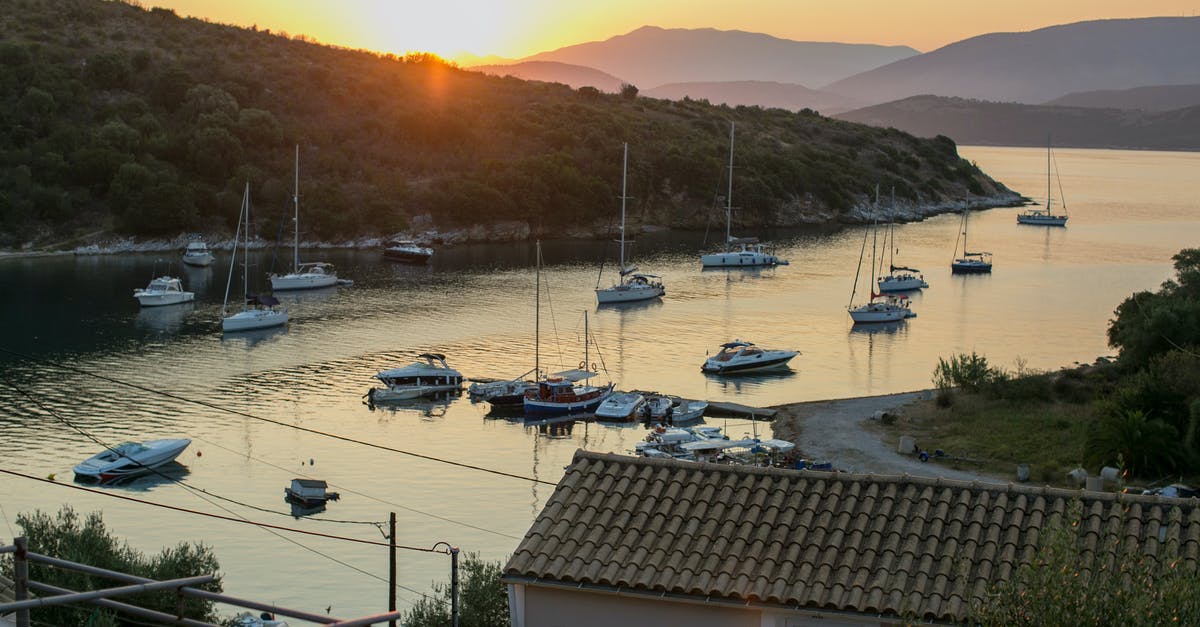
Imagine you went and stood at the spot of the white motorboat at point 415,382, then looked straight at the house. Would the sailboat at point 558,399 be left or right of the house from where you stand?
left

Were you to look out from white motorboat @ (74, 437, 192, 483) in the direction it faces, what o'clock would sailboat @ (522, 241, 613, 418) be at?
The sailboat is roughly at 1 o'clock from the white motorboat.

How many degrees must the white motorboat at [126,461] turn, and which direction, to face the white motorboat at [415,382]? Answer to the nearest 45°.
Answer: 0° — it already faces it

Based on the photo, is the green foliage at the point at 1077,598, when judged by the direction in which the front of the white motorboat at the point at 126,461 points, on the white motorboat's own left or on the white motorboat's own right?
on the white motorboat's own right

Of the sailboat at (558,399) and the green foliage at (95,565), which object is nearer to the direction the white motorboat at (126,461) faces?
the sailboat

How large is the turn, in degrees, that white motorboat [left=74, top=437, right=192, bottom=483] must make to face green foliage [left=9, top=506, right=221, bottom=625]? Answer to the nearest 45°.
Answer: approximately 135° to its right

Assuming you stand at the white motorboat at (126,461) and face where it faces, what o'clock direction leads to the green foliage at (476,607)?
The green foliage is roughly at 4 o'clock from the white motorboat.

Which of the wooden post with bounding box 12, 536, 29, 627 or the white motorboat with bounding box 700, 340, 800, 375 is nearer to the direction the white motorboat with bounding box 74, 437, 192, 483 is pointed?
the white motorboat

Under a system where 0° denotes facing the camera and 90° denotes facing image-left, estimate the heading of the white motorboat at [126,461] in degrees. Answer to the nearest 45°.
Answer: approximately 225°
